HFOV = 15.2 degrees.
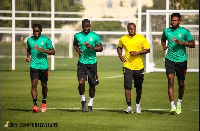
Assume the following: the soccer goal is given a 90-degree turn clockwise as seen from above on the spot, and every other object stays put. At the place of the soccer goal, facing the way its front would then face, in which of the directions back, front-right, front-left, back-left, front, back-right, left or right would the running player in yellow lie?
left

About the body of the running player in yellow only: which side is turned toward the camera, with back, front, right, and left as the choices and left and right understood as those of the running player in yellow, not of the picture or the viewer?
front

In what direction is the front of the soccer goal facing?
toward the camera
